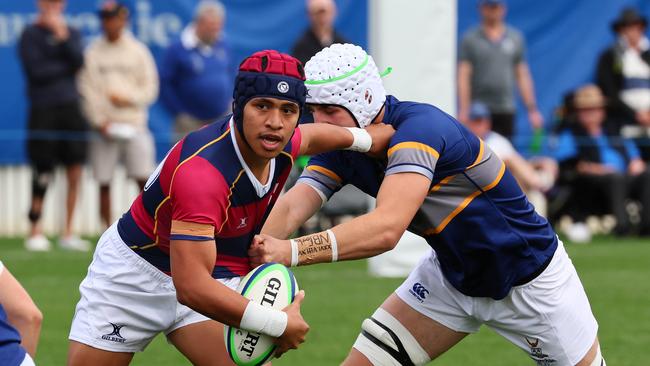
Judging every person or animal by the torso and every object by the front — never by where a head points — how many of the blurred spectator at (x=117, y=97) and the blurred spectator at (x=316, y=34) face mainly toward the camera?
2

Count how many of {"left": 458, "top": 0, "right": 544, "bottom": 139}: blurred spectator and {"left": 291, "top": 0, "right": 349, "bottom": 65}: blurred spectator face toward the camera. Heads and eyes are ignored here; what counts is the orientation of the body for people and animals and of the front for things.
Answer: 2

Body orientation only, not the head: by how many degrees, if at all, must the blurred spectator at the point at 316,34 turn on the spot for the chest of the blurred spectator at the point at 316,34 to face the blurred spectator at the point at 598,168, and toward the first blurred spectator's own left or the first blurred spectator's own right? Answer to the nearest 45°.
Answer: approximately 90° to the first blurred spectator's own left

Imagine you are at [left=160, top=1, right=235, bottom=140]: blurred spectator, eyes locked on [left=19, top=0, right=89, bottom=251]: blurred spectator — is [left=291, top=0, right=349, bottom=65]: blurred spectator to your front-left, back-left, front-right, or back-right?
back-left
